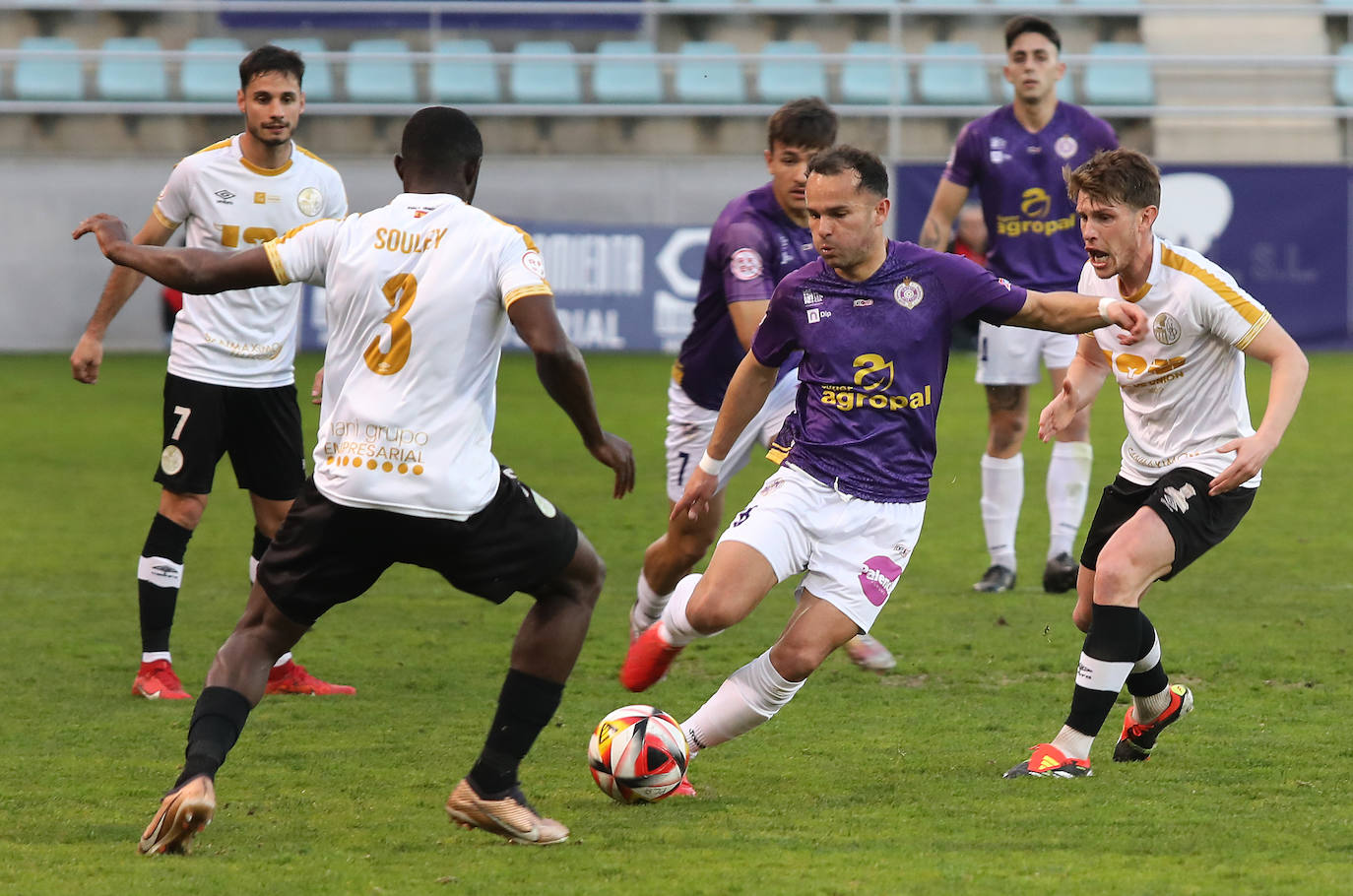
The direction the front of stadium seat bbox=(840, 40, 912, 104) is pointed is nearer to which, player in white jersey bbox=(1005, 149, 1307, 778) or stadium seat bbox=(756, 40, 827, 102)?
the player in white jersey

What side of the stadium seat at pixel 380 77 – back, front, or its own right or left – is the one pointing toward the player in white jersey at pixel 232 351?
front

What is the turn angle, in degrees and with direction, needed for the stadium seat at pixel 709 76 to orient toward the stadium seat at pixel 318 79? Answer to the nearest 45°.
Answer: approximately 90° to its right

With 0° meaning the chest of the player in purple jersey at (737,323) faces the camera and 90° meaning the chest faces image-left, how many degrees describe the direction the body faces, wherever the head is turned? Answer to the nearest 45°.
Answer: approximately 315°

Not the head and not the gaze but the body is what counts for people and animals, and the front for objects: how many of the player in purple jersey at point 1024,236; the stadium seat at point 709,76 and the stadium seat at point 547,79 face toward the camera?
3

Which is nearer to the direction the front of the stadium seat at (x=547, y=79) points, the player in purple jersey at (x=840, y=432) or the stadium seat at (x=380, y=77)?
the player in purple jersey

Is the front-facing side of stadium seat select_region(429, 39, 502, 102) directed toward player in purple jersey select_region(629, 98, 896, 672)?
yes

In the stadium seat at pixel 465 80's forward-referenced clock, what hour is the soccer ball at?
The soccer ball is roughly at 12 o'clock from the stadium seat.

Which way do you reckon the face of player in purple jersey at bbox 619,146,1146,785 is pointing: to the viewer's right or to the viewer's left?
to the viewer's left
